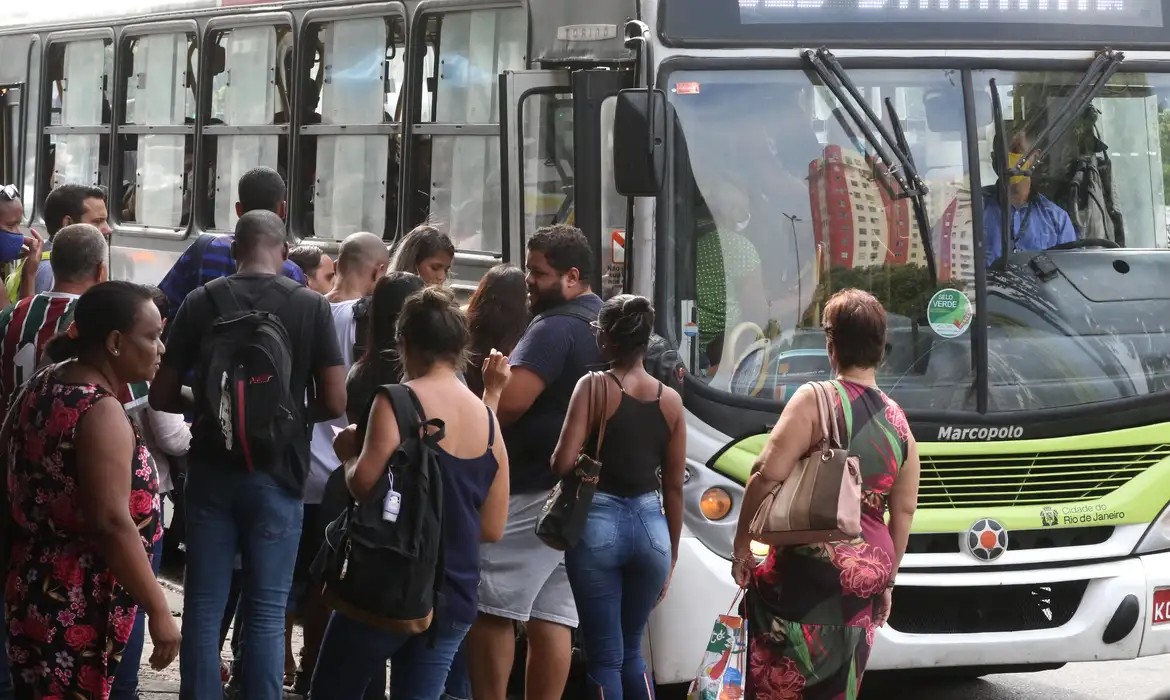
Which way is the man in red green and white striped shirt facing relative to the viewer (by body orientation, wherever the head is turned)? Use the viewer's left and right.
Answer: facing away from the viewer and to the right of the viewer

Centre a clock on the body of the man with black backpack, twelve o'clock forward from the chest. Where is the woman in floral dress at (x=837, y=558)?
The woman in floral dress is roughly at 4 o'clock from the man with black backpack.

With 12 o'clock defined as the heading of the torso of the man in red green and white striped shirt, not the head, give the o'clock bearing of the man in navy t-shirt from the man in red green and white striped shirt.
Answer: The man in navy t-shirt is roughly at 2 o'clock from the man in red green and white striped shirt.

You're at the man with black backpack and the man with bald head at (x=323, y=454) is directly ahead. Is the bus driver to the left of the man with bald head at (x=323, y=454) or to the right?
right

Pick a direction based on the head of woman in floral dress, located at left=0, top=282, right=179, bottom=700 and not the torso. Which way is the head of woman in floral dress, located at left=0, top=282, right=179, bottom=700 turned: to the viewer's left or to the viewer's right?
to the viewer's right

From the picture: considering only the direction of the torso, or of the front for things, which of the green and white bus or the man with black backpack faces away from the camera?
the man with black backpack

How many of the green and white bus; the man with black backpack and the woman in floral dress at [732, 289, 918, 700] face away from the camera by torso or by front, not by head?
2

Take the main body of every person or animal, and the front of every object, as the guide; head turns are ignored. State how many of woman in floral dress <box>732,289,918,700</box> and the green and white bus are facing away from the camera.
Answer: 1

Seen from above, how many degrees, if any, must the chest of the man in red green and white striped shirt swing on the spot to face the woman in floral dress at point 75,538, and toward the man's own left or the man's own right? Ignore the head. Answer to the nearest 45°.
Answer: approximately 135° to the man's own right

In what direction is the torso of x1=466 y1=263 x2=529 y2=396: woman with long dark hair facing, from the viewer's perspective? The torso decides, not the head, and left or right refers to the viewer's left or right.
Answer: facing away from the viewer

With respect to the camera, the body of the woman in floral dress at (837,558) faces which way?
away from the camera

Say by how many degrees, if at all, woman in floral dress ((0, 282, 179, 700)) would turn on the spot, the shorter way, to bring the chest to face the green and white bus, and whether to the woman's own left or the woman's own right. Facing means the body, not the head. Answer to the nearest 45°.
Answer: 0° — they already face it

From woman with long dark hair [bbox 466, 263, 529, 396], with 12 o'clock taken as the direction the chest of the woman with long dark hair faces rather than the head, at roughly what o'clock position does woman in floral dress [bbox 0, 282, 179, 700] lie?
The woman in floral dress is roughly at 7 o'clock from the woman with long dark hair.

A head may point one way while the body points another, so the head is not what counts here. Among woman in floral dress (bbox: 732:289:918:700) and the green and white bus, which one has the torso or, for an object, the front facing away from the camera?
the woman in floral dress

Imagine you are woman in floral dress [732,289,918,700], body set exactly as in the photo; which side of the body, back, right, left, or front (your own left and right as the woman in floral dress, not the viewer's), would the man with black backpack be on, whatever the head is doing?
left

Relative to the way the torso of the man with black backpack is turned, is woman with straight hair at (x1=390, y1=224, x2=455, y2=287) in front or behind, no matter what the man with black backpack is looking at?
in front

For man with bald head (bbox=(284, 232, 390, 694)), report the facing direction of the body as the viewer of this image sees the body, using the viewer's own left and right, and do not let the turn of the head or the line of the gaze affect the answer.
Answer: facing away from the viewer and to the right of the viewer
